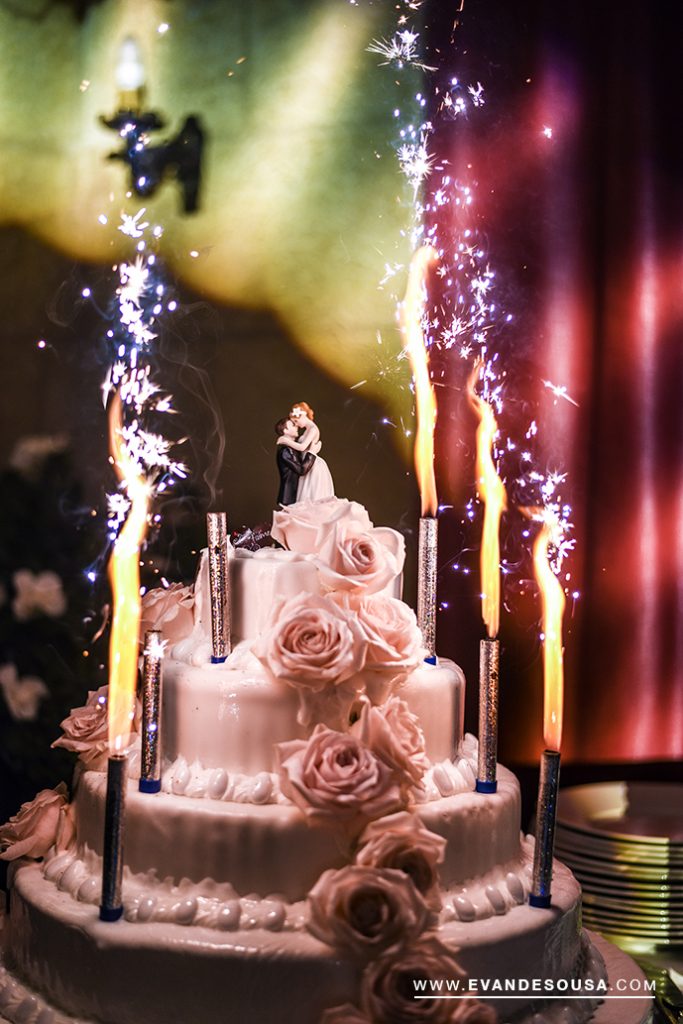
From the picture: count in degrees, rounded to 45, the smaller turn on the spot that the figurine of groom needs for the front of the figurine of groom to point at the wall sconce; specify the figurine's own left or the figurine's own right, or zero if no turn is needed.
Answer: approximately 135° to the figurine's own left

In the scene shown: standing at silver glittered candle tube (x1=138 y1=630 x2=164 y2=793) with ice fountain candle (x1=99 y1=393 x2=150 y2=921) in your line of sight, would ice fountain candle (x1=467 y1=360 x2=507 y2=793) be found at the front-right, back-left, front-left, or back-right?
back-left

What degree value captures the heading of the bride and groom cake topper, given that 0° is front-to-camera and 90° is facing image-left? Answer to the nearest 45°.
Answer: approximately 0°

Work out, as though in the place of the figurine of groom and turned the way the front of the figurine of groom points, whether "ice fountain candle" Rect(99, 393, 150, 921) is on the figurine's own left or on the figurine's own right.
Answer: on the figurine's own right

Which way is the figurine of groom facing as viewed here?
to the viewer's right
